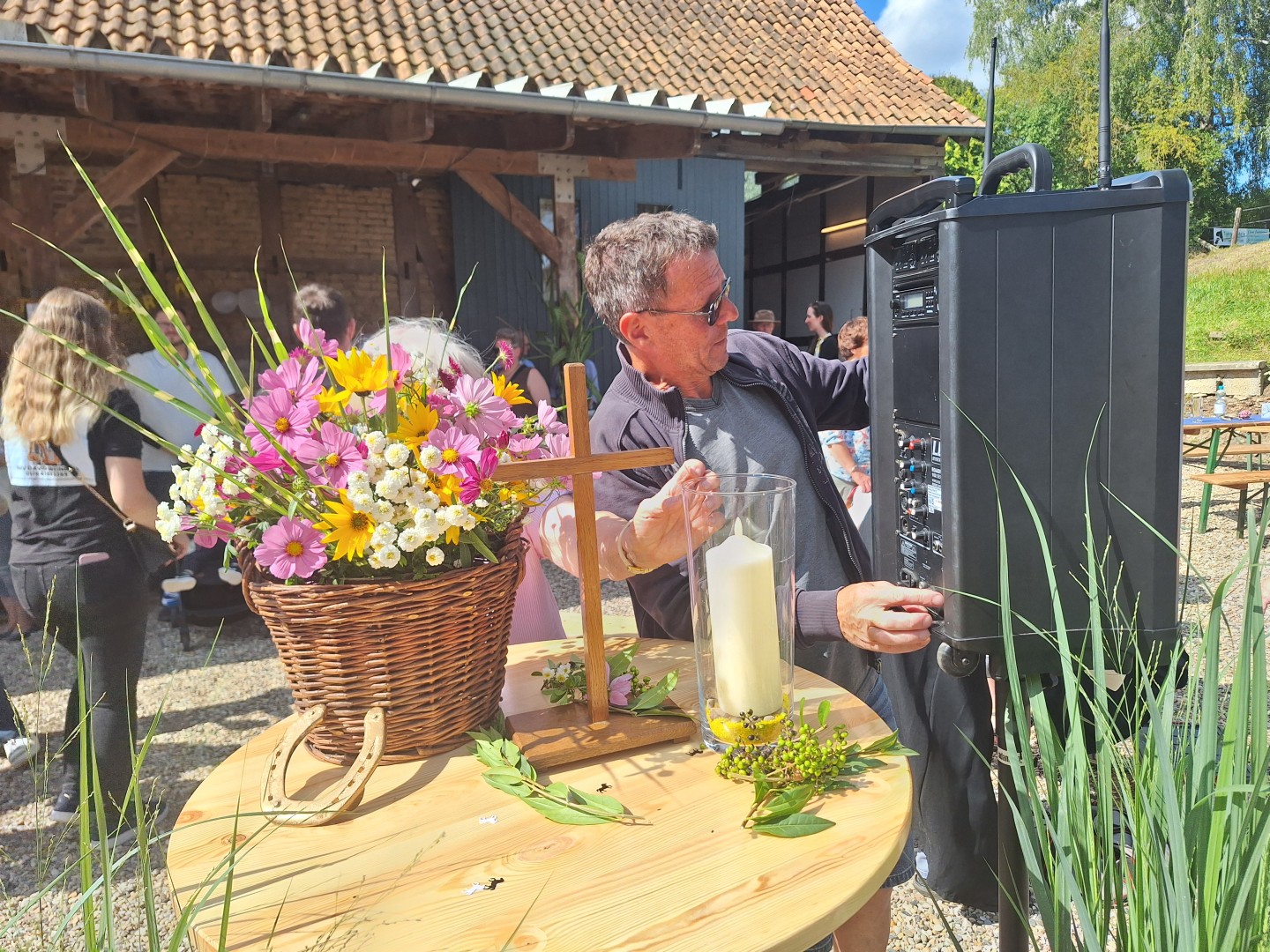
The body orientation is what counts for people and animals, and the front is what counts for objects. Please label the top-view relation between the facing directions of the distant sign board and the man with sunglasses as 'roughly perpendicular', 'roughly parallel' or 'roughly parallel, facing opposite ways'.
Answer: roughly perpendicular

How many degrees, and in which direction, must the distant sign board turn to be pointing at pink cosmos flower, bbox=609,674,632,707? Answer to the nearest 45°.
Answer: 0° — it already faces it

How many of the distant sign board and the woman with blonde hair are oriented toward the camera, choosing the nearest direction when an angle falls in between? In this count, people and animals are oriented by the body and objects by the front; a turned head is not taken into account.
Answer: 1

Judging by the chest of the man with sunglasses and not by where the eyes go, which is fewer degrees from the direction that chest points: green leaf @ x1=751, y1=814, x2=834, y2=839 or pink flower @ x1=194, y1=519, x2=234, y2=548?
the green leaf

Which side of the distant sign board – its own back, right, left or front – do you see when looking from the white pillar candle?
front

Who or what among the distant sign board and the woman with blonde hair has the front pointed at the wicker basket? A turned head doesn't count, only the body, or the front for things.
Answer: the distant sign board

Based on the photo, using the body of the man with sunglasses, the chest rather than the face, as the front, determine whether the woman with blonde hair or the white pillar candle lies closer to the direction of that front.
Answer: the white pillar candle

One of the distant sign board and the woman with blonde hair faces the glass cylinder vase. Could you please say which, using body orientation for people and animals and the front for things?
the distant sign board

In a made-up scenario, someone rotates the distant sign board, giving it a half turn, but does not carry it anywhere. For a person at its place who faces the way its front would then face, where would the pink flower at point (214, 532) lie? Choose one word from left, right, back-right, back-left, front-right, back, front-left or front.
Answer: back

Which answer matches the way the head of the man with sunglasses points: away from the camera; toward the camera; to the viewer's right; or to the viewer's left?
to the viewer's right

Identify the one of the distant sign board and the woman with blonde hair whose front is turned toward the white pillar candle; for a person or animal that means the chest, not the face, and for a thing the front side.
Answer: the distant sign board

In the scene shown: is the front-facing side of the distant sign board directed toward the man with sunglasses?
yes

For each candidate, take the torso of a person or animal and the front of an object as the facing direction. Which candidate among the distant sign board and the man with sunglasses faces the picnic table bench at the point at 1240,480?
the distant sign board

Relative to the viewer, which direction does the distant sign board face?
toward the camera

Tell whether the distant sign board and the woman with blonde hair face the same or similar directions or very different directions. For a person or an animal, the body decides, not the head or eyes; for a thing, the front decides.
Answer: very different directions
